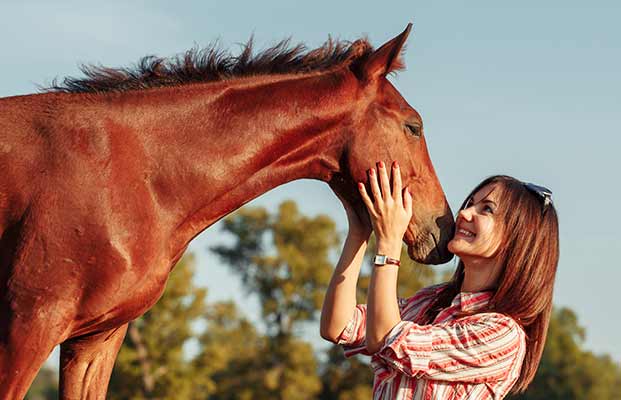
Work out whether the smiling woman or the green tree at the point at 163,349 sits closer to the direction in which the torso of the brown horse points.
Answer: the smiling woman

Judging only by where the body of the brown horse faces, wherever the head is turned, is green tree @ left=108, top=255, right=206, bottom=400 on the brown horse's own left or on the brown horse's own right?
on the brown horse's own left

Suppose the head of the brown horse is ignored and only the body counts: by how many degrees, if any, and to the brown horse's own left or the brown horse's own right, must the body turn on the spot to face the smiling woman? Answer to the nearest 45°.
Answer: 0° — it already faces them

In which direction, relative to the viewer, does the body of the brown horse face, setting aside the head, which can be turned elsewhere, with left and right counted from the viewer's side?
facing to the right of the viewer
